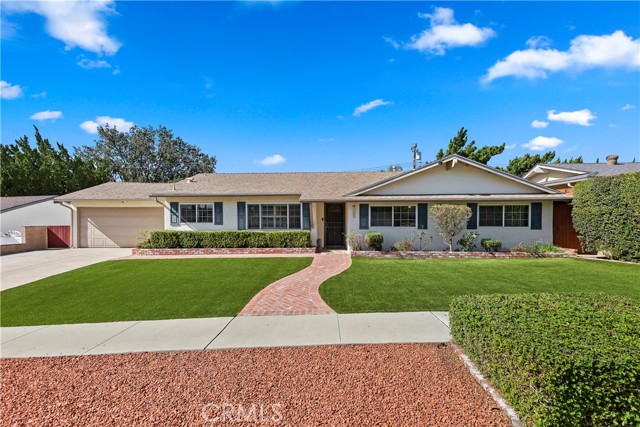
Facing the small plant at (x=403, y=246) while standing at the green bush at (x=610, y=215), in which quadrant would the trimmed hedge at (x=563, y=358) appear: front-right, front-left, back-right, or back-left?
front-left

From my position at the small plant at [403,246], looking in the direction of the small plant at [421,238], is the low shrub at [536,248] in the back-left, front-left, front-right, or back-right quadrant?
front-right

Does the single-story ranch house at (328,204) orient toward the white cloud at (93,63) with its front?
no

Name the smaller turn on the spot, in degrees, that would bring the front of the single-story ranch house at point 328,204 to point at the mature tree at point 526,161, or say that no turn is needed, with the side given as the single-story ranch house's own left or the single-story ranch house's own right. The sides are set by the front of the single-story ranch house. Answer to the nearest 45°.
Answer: approximately 135° to the single-story ranch house's own left

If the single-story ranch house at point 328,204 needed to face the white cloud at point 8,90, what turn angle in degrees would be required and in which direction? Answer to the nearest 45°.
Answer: approximately 90° to its right

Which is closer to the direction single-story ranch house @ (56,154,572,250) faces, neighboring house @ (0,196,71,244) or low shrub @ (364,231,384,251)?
the low shrub

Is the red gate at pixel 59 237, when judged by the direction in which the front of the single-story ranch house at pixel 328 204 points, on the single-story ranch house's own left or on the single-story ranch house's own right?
on the single-story ranch house's own right

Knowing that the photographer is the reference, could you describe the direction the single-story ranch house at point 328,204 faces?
facing the viewer

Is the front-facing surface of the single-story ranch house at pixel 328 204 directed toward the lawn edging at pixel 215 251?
no

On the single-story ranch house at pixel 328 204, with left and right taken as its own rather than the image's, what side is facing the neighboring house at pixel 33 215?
right

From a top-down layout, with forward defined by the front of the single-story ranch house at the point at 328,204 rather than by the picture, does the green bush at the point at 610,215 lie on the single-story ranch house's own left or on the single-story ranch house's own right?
on the single-story ranch house's own left

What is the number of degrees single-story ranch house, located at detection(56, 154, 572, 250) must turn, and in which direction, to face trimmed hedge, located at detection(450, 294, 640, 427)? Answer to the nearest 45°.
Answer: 0° — it already faces it
